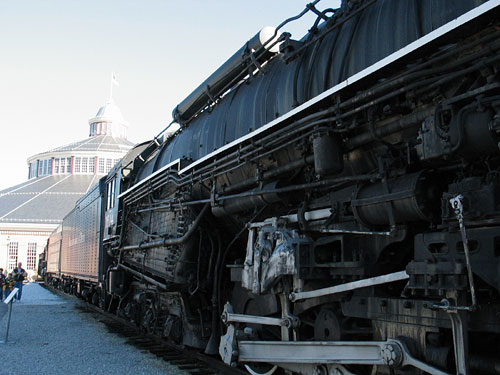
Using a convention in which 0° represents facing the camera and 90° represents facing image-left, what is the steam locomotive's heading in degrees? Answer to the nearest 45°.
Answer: approximately 315°

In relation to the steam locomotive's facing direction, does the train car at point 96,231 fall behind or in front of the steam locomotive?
behind

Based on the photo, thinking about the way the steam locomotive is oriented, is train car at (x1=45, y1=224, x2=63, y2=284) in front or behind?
behind
